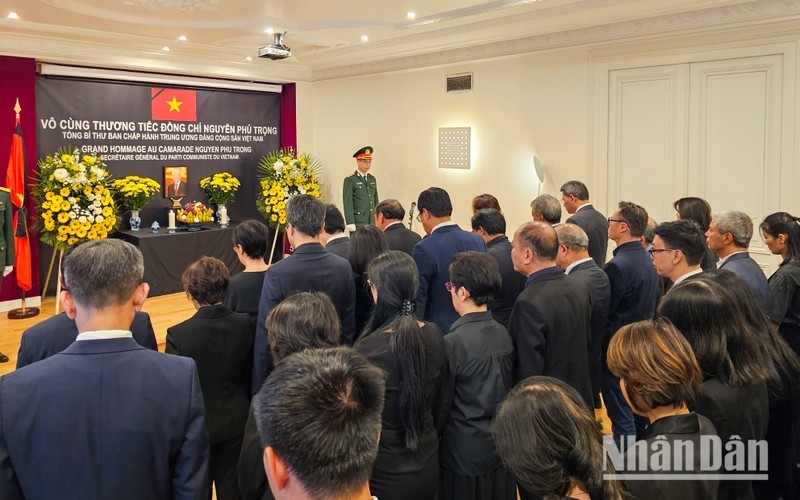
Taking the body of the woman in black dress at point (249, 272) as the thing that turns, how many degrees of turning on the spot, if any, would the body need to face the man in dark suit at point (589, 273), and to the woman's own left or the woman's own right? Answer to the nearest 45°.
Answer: approximately 135° to the woman's own right

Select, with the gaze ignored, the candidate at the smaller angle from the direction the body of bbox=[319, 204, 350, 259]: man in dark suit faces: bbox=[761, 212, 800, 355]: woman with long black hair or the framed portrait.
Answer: the framed portrait

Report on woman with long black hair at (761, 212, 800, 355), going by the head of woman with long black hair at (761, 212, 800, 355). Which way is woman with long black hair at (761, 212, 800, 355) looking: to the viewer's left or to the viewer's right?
to the viewer's left

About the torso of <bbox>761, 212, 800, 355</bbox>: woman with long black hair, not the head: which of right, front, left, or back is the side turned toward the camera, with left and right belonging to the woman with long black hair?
left

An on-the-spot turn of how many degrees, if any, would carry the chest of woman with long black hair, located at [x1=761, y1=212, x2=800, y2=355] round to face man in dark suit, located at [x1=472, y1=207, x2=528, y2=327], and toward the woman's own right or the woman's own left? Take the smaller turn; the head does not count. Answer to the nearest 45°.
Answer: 0° — they already face them

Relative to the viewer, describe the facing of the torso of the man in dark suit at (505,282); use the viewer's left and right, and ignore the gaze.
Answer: facing away from the viewer and to the left of the viewer

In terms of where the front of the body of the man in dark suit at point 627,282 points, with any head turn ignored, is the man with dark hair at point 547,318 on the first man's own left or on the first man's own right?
on the first man's own left

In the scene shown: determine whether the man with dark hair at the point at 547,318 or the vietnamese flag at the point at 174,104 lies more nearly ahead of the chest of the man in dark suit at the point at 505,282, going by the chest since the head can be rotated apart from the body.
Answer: the vietnamese flag

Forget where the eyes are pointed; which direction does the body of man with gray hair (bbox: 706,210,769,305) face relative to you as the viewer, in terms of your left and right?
facing to the left of the viewer

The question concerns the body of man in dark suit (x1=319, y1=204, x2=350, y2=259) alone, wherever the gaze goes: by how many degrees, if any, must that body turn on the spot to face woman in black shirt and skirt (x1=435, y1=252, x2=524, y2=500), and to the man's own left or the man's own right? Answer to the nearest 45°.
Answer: approximately 135° to the man's own left

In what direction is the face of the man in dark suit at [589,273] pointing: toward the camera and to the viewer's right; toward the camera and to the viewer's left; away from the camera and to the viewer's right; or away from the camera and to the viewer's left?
away from the camera and to the viewer's left

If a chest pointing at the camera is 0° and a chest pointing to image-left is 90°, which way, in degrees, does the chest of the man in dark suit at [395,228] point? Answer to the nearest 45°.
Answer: approximately 135°

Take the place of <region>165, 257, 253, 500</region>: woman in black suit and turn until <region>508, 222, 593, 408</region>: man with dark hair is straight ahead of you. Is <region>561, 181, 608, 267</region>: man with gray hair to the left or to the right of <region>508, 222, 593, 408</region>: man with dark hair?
left

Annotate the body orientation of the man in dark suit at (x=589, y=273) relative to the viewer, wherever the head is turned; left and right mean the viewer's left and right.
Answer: facing away from the viewer and to the left of the viewer
